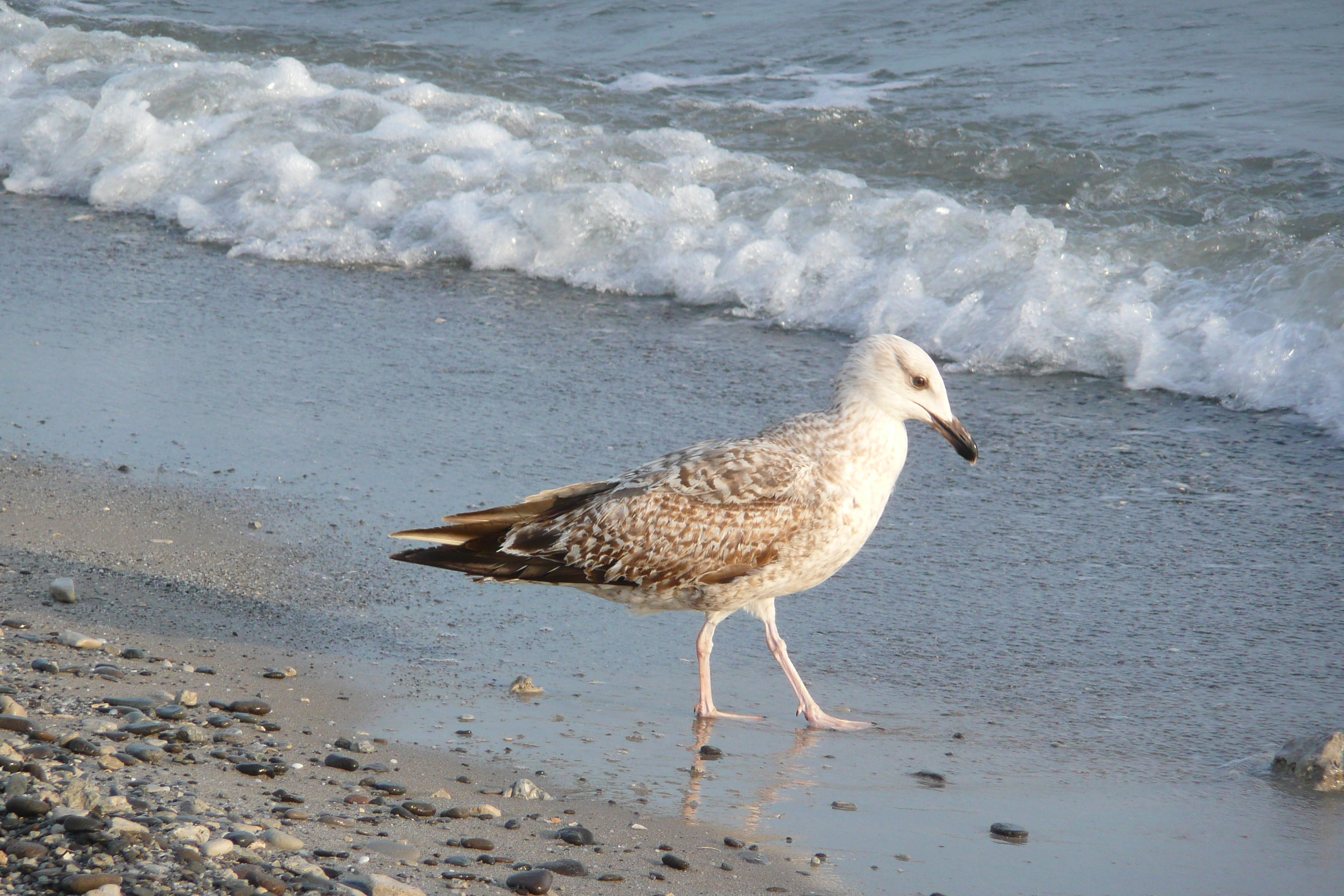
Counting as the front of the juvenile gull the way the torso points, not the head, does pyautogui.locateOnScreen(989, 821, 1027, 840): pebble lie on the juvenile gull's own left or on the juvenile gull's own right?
on the juvenile gull's own right

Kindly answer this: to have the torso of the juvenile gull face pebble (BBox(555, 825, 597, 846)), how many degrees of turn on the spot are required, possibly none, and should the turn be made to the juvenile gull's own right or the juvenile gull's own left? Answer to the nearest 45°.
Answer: approximately 90° to the juvenile gull's own right

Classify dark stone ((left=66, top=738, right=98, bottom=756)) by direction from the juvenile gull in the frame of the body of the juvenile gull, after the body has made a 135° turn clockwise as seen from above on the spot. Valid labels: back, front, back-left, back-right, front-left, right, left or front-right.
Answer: front

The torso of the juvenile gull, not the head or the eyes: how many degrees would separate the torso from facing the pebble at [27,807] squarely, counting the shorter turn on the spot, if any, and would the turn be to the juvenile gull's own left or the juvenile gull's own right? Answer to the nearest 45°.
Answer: approximately 135° to the juvenile gull's own right

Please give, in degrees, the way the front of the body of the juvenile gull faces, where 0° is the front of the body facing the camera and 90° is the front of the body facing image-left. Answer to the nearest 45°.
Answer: approximately 270°

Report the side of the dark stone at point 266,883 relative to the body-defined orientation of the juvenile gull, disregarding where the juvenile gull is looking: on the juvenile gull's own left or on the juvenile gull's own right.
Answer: on the juvenile gull's own right

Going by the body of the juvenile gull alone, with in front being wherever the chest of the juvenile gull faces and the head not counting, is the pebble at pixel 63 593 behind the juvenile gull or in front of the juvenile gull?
behind
